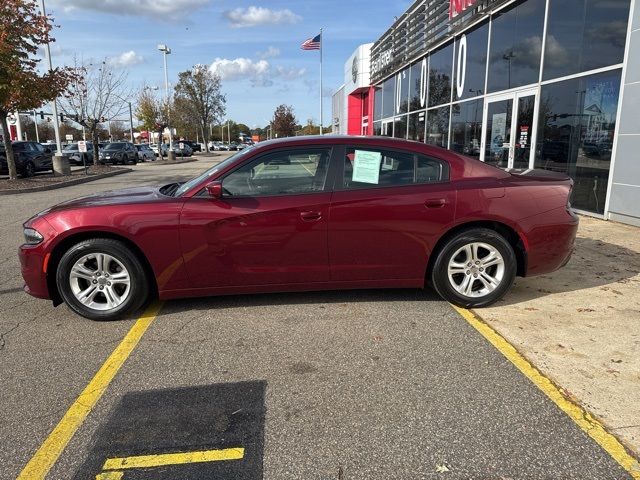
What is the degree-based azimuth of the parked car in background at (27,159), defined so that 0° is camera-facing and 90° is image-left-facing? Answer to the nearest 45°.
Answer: approximately 315°

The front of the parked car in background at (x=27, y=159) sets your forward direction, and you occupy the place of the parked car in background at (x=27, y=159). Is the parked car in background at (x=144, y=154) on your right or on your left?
on your left

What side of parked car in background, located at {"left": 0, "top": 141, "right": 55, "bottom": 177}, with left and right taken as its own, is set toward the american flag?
left

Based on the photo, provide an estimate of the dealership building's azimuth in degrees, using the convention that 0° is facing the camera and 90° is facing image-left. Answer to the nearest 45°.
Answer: approximately 45°

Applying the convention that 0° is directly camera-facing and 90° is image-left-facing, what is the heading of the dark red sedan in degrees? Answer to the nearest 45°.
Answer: approximately 90°

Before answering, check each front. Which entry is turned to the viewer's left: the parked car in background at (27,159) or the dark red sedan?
the dark red sedan

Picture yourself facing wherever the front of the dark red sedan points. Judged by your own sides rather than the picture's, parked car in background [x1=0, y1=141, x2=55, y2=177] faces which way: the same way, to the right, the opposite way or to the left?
the opposite way

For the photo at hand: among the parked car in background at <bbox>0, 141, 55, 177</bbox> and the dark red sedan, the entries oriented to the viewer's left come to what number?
1

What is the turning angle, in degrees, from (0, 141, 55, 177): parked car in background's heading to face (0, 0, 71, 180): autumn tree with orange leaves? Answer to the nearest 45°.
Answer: approximately 45° to its right

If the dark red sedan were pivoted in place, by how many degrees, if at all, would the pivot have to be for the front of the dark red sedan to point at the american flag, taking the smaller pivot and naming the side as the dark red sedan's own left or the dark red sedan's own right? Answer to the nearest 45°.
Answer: approximately 90° to the dark red sedan's own right
